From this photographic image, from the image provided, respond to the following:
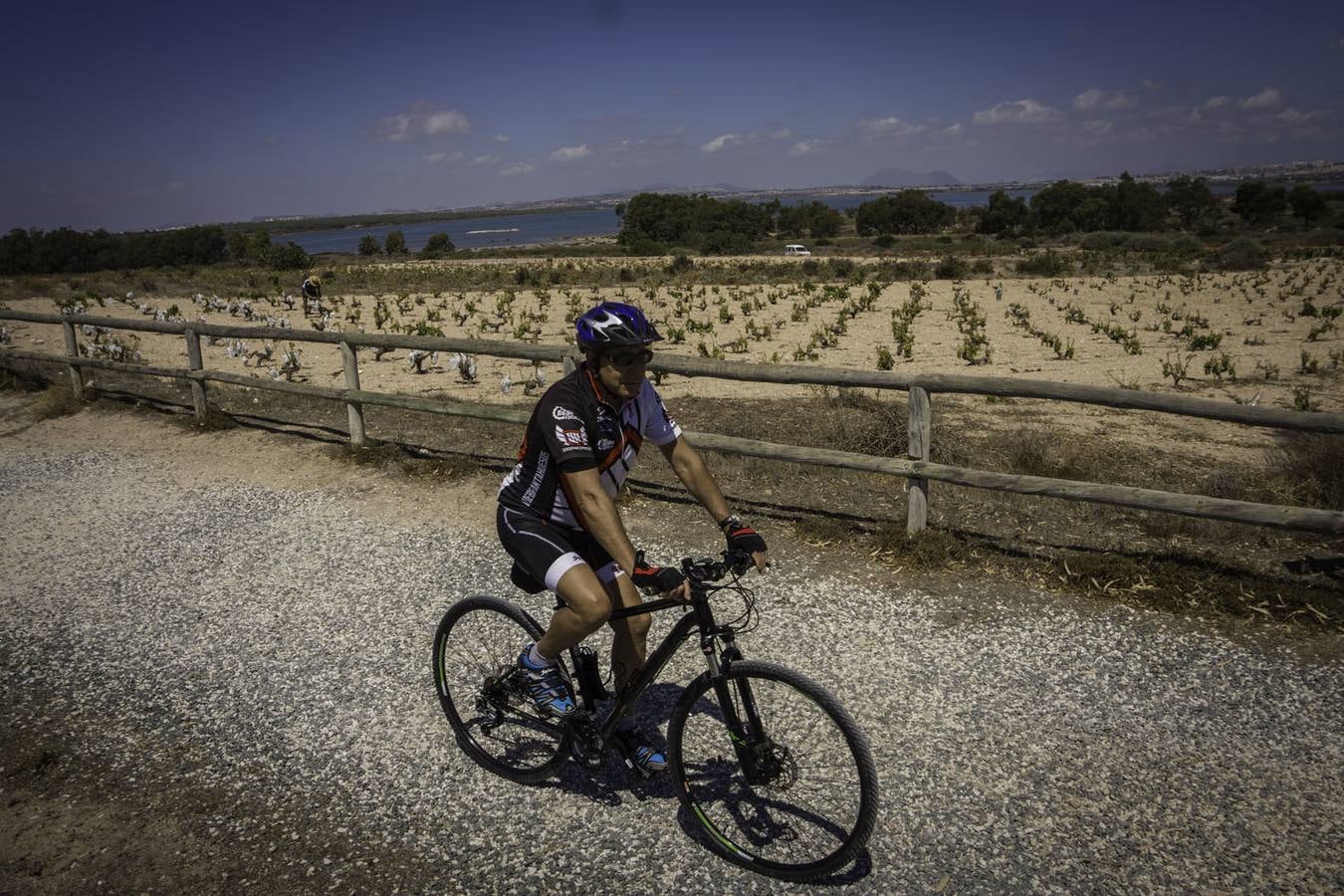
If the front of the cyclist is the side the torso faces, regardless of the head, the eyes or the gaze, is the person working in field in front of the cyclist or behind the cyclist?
behind

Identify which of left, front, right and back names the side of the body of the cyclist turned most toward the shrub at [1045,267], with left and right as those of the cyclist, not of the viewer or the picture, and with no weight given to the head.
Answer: left

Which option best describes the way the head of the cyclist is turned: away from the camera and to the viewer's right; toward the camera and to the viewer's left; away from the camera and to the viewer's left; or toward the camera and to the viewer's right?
toward the camera and to the viewer's right

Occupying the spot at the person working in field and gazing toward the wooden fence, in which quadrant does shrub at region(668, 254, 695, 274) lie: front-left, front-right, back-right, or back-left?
back-left

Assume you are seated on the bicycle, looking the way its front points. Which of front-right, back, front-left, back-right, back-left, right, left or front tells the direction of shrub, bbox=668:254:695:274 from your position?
back-left

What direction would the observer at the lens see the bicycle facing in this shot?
facing the viewer and to the right of the viewer

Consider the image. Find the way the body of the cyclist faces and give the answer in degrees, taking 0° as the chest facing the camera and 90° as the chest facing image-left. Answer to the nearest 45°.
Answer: approximately 315°

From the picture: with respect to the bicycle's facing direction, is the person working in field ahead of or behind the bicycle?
behind
